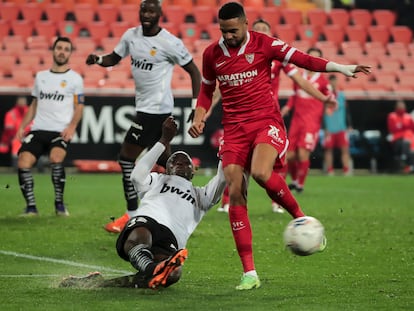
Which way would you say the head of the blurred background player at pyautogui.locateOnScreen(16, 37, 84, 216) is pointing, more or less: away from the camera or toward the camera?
toward the camera

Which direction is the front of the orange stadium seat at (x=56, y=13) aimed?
toward the camera

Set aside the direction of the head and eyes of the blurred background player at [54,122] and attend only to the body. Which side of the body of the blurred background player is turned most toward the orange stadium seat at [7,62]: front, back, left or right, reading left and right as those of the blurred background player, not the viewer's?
back

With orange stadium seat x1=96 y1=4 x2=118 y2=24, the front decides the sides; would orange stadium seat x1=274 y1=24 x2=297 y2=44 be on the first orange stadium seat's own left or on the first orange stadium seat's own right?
on the first orange stadium seat's own left

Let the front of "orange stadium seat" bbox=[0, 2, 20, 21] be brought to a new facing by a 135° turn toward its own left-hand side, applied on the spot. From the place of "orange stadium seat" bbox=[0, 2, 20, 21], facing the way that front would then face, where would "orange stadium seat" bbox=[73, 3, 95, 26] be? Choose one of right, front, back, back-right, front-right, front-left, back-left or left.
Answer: front-right

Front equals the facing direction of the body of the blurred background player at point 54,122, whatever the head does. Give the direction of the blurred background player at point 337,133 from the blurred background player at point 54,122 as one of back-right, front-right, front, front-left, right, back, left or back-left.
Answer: back-left

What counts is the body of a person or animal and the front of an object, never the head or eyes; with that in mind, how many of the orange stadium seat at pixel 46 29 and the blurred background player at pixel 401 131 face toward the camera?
2

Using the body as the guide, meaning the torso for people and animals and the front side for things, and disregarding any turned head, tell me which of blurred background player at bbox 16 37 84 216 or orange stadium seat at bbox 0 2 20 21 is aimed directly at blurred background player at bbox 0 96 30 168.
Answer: the orange stadium seat

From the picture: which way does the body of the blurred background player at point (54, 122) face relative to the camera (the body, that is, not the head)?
toward the camera

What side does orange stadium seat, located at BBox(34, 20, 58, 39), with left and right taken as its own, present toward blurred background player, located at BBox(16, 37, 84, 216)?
front

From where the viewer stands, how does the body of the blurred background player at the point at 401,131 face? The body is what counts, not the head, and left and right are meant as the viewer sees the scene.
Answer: facing the viewer

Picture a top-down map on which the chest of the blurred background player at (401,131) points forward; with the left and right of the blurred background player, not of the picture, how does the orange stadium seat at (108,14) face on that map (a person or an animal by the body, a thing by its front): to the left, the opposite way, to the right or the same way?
the same way

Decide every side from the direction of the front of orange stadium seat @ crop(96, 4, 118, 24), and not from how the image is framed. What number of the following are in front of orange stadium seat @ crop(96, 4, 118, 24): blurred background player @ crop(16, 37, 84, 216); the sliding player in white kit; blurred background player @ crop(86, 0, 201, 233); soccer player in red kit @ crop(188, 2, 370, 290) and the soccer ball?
5
